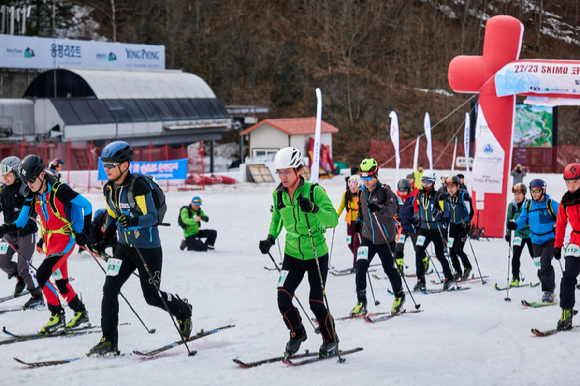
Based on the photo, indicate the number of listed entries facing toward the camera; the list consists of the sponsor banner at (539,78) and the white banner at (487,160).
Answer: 2

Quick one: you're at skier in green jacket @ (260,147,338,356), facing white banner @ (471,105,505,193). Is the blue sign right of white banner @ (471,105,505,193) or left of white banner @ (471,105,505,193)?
left

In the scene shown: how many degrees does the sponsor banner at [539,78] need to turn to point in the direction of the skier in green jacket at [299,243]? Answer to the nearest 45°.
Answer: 0° — it already faces them

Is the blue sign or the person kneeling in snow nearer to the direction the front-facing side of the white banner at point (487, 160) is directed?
the person kneeling in snow

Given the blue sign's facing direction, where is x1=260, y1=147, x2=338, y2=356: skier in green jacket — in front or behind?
in front

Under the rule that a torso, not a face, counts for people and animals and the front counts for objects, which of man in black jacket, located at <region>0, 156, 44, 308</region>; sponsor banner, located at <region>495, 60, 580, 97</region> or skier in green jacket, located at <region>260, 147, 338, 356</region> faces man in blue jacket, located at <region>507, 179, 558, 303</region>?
the sponsor banner

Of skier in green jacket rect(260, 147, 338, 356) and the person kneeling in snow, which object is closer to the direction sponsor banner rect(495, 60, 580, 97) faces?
the skier in green jacket

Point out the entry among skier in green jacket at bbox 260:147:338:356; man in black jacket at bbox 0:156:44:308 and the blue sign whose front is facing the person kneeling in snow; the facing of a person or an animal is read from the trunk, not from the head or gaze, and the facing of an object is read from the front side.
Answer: the blue sign

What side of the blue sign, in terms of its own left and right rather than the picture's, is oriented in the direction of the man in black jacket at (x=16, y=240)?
front

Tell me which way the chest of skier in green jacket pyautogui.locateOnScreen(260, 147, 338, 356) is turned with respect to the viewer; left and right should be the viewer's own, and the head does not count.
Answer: facing the viewer and to the left of the viewer

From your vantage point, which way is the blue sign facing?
toward the camera

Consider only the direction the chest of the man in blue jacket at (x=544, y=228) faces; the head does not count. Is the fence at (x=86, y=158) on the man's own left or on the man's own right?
on the man's own right

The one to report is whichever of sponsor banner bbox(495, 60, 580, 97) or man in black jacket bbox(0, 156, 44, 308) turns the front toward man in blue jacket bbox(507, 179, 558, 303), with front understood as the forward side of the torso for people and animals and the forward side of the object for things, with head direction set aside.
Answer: the sponsor banner

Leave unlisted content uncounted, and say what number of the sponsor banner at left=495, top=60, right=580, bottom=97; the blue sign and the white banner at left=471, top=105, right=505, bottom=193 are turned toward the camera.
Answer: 3

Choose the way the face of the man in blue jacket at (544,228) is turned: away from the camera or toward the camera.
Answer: toward the camera
